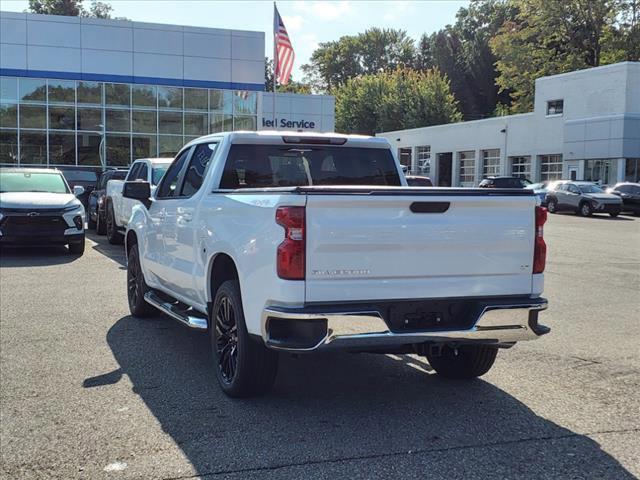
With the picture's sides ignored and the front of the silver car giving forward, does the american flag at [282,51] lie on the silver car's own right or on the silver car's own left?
on the silver car's own right

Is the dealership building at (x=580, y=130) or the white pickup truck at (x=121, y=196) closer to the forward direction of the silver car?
the white pickup truck

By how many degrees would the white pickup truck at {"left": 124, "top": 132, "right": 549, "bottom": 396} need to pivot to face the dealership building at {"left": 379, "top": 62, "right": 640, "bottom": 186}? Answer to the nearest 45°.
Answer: approximately 45° to its right

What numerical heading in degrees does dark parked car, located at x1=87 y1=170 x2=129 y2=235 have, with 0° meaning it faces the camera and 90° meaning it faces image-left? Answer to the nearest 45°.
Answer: approximately 45°

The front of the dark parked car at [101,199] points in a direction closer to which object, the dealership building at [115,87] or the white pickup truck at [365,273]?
the white pickup truck

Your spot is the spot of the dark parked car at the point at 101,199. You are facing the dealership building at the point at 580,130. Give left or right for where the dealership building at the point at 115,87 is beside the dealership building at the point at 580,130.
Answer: left
